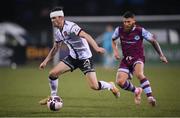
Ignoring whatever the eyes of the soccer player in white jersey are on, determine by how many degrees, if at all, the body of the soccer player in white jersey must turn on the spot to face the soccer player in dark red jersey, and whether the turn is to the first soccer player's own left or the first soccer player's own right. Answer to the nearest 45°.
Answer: approximately 135° to the first soccer player's own left

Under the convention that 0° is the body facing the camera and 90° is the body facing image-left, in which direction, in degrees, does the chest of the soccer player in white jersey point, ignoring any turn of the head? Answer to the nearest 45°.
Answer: approximately 45°
